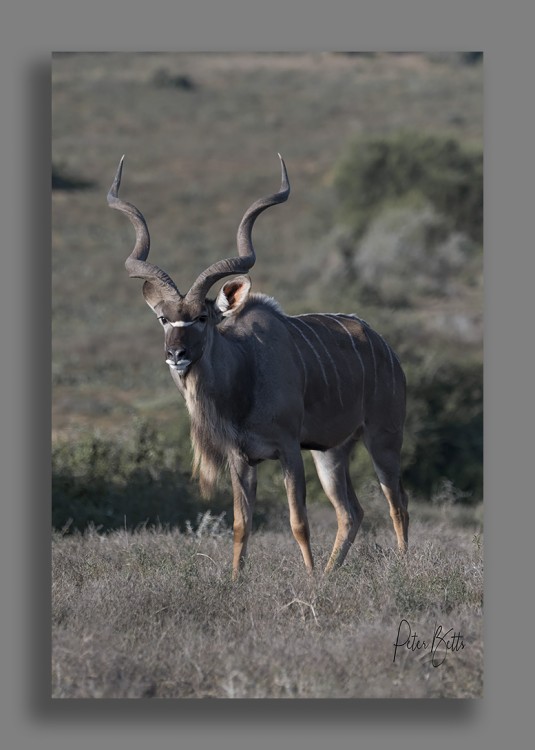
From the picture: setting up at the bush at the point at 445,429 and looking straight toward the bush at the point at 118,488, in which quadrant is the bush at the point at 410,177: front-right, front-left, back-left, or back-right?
back-right

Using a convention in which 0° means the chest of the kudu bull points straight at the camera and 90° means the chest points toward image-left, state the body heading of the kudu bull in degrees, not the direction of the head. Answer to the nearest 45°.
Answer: approximately 45°

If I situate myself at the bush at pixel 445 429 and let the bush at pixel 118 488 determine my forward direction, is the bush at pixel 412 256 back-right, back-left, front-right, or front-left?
back-right

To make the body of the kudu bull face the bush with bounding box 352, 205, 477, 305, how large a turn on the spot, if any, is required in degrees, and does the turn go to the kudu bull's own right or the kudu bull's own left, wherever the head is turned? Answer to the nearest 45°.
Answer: approximately 135° to the kudu bull's own right

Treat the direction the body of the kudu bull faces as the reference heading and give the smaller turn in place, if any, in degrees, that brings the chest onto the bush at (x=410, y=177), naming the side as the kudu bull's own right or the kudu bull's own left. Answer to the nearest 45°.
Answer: approximately 135° to the kudu bull's own right

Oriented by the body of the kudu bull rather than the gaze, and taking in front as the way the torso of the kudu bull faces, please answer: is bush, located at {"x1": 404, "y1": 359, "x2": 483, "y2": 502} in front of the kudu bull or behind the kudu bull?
behind

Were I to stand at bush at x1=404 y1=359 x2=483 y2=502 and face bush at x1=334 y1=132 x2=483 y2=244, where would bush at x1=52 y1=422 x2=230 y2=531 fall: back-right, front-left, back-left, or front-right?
back-left

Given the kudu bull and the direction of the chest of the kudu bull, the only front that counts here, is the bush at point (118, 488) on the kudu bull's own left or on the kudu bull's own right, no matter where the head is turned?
on the kudu bull's own right
